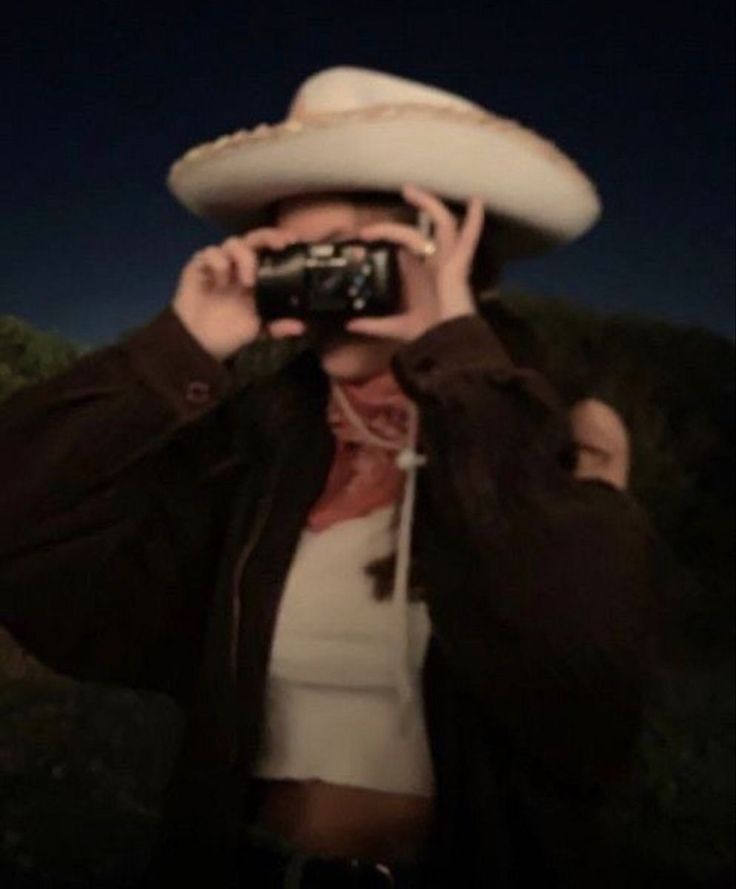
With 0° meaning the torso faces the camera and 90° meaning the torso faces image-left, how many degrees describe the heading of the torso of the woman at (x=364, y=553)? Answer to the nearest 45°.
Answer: approximately 0°
